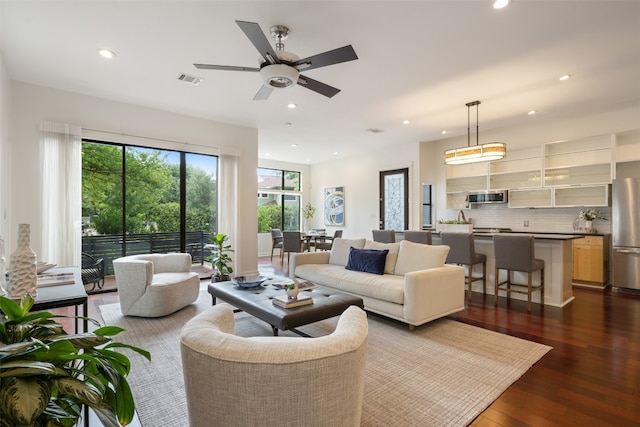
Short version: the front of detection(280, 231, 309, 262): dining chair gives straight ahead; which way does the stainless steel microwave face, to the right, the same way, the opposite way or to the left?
the opposite way

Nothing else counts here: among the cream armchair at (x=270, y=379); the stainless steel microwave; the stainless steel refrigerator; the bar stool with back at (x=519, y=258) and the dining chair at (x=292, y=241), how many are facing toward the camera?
2

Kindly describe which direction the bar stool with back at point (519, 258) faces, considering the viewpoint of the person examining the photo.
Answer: facing away from the viewer and to the right of the viewer

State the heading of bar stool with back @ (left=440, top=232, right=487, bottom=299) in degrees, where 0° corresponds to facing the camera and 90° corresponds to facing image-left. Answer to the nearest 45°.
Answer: approximately 225°

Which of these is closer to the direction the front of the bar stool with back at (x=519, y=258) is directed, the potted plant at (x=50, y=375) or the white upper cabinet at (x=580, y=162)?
the white upper cabinet

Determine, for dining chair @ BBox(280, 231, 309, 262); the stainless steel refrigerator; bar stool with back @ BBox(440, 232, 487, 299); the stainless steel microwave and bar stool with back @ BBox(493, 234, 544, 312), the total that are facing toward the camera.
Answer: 2

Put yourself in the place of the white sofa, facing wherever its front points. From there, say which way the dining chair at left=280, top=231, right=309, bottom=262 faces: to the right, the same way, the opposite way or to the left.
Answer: the opposite way

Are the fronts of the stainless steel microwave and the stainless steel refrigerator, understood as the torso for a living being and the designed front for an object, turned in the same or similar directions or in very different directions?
same or similar directions

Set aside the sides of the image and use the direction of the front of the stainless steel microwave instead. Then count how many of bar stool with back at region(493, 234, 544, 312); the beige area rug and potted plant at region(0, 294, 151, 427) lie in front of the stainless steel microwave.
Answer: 3

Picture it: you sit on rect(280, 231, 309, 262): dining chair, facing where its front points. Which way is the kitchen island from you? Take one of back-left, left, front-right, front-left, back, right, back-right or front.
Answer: right

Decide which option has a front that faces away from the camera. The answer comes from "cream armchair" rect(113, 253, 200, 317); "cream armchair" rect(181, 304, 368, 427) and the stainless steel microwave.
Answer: "cream armchair" rect(181, 304, 368, 427)

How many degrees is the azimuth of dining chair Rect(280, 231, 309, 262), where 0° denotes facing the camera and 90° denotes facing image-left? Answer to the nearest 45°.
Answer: approximately 225°

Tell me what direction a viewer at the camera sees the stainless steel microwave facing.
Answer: facing the viewer

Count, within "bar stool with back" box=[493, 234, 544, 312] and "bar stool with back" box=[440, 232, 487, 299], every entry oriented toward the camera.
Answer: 0

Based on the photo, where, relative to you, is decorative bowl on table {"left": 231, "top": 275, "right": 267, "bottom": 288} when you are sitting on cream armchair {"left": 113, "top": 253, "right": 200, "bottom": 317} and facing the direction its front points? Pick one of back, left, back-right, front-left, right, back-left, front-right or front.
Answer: front

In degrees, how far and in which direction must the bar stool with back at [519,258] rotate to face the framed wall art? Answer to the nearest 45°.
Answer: approximately 90° to its left

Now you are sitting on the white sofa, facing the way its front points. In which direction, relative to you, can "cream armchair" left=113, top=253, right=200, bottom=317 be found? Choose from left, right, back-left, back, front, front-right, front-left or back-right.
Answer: front-right

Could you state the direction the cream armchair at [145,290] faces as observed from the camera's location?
facing the viewer and to the right of the viewer

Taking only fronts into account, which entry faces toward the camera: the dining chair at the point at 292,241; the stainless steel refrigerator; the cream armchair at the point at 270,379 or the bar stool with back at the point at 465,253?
the stainless steel refrigerator

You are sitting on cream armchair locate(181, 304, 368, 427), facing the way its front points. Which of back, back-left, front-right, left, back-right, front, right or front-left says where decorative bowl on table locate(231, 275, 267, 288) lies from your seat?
front

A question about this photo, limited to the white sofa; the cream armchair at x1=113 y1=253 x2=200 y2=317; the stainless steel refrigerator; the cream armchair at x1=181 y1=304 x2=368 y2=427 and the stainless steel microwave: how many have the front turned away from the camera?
1

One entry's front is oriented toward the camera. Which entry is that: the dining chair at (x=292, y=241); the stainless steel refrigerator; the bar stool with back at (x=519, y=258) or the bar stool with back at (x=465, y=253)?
the stainless steel refrigerator
